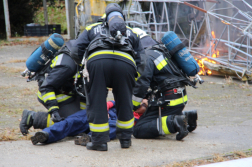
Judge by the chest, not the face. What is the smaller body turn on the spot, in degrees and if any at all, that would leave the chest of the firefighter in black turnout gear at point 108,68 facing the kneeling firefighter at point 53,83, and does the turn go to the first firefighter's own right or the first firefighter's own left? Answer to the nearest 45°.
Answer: approximately 45° to the first firefighter's own left

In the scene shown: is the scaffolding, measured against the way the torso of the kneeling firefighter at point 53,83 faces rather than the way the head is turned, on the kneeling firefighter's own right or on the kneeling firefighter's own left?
on the kneeling firefighter's own left

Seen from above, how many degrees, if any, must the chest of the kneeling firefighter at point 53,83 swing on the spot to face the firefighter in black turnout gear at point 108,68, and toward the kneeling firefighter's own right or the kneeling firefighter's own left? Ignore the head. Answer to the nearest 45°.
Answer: approximately 45° to the kneeling firefighter's own right

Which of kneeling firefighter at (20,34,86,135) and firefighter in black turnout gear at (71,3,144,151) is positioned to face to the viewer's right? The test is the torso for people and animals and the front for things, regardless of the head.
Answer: the kneeling firefighter

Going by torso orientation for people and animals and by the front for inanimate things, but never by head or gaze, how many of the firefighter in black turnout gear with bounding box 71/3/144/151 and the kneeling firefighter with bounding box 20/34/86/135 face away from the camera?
1

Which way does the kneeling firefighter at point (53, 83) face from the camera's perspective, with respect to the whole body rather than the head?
to the viewer's right

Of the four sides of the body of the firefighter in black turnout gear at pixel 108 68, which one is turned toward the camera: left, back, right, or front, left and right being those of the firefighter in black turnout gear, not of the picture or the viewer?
back

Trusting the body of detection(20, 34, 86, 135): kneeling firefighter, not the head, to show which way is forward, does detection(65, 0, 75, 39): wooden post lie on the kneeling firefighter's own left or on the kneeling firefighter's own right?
on the kneeling firefighter's own left

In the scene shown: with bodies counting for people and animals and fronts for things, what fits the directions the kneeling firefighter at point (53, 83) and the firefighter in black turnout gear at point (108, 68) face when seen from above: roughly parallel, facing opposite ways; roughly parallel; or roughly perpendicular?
roughly perpendicular
